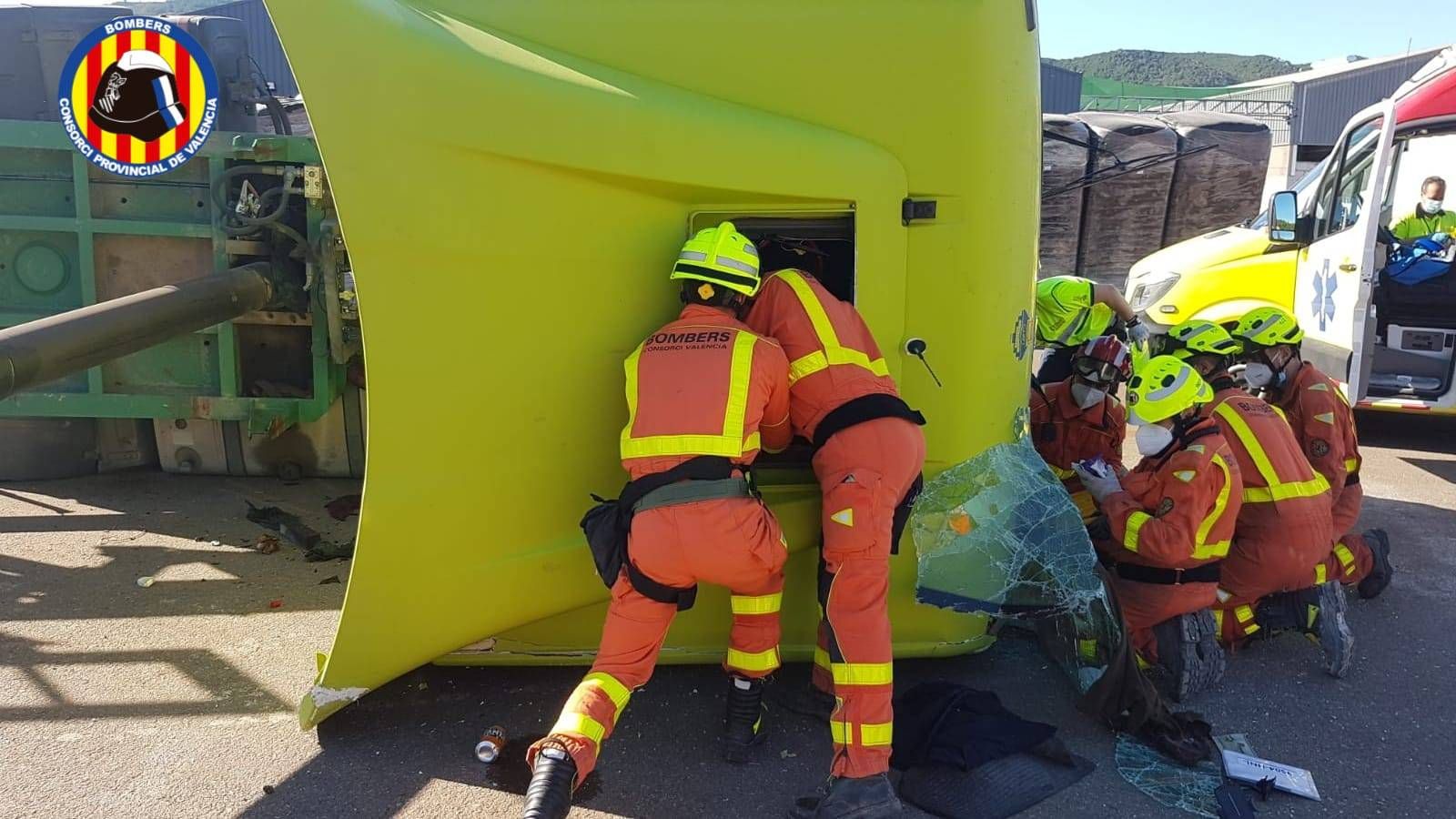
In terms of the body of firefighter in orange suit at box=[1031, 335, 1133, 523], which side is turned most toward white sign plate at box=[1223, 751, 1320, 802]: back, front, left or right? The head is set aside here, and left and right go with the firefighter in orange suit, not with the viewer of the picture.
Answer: front

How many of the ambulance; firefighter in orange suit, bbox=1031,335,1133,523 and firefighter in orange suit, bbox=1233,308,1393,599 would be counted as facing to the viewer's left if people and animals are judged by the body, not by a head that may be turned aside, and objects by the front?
2

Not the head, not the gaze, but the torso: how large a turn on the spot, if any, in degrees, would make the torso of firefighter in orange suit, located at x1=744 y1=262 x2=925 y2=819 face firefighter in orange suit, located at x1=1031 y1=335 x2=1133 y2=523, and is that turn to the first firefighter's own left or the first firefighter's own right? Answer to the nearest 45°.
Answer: approximately 90° to the first firefighter's own right

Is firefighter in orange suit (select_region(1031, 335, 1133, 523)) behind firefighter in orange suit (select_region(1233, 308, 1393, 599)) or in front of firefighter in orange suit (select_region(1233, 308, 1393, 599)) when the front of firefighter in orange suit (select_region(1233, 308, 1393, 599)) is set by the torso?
in front

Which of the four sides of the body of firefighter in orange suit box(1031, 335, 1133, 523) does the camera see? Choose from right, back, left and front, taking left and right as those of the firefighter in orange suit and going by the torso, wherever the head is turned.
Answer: front

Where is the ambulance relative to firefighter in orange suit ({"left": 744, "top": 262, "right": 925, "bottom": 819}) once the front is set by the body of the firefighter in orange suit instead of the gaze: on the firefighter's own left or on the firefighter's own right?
on the firefighter's own right

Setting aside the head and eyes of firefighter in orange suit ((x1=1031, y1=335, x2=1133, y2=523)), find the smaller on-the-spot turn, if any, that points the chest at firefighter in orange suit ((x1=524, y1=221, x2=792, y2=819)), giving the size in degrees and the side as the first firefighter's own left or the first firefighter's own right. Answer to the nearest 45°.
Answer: approximately 45° to the first firefighter's own right

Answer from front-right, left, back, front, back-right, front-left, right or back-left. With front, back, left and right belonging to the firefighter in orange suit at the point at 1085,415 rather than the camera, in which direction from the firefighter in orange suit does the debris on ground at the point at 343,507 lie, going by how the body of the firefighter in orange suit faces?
right

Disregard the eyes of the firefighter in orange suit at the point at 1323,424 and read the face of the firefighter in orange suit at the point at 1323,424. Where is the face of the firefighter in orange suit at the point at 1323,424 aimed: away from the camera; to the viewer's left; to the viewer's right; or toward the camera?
to the viewer's left

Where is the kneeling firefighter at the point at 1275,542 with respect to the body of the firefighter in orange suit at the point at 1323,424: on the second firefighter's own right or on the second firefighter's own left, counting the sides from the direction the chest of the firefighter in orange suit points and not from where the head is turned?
on the second firefighter's own left

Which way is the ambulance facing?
to the viewer's left

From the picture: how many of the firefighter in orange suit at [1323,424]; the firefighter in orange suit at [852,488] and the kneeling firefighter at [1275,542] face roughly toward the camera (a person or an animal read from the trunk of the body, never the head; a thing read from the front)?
0

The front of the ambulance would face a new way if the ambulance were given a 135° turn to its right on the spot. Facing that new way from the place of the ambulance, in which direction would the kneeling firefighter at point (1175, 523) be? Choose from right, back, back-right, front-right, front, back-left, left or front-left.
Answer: back-right

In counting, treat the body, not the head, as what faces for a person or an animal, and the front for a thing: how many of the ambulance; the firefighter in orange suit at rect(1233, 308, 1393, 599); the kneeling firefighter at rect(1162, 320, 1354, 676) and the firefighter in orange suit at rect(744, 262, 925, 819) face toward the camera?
0

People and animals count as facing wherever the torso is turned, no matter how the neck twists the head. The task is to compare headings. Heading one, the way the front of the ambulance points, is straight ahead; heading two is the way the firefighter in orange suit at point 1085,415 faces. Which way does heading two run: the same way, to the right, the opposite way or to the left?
to the left

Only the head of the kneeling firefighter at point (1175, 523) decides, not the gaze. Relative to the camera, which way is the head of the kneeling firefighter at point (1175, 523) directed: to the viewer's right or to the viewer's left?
to the viewer's left

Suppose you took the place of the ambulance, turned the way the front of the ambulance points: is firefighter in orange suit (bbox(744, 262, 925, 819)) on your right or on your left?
on your left

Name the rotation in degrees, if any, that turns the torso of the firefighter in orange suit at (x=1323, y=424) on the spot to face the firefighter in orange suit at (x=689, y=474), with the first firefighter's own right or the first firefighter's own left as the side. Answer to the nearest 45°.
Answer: approximately 45° to the first firefighter's own left

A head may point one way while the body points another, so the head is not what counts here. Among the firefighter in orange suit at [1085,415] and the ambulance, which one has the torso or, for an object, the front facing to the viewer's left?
the ambulance
